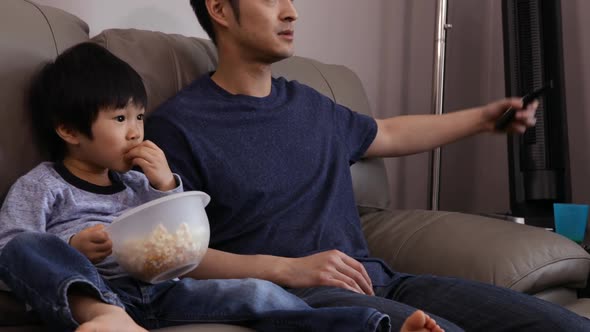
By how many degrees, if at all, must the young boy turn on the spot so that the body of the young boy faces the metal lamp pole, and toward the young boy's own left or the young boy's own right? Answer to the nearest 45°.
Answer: approximately 90° to the young boy's own left

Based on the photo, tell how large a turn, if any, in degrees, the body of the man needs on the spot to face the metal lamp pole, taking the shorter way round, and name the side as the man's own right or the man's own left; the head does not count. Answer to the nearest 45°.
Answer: approximately 135° to the man's own left

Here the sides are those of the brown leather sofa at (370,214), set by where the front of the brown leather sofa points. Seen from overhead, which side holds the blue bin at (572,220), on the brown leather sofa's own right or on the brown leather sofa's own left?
on the brown leather sofa's own left

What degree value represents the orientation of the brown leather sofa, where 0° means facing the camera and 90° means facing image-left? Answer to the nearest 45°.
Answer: approximately 315°

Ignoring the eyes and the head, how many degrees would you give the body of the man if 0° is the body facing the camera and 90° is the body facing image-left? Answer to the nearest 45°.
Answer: approximately 315°

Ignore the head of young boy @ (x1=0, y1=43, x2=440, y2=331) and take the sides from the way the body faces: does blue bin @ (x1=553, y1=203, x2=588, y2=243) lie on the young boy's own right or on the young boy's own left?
on the young boy's own left
